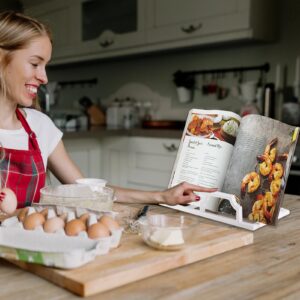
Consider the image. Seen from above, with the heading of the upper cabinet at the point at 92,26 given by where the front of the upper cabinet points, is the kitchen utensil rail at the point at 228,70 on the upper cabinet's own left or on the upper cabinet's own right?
on the upper cabinet's own left

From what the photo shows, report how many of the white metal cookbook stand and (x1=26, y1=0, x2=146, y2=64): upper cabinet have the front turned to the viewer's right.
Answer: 0

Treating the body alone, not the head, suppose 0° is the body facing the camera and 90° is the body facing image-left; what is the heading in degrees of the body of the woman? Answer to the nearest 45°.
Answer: approximately 315°

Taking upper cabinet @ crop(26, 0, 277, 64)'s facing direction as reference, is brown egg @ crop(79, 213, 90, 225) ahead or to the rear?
ahead

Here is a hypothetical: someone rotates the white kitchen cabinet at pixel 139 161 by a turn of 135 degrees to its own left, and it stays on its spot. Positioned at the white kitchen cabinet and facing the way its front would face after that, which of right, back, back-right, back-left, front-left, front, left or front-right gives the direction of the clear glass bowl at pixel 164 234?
right

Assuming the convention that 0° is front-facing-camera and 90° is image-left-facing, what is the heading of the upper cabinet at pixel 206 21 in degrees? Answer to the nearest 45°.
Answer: approximately 45°

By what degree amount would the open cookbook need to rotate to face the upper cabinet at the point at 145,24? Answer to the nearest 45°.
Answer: approximately 135° to its right

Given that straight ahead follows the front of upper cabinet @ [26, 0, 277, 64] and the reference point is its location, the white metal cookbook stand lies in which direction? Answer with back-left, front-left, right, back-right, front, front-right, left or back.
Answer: front-left
